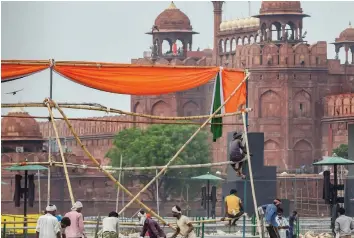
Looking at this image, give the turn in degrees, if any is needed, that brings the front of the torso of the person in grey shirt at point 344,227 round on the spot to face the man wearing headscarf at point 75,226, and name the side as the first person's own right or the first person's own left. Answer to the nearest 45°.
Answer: approximately 135° to the first person's own left

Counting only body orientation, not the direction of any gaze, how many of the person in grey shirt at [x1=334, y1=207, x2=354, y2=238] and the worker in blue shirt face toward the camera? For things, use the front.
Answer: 0

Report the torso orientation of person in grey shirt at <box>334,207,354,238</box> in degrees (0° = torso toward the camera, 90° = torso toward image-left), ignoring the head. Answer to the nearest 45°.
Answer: approximately 180°

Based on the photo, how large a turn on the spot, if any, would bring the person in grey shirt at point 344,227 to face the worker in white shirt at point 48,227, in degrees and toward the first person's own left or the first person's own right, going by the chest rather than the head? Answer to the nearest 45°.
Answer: approximately 135° to the first person's own left
